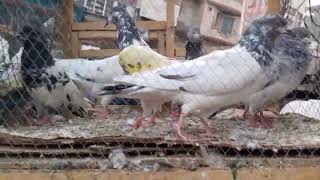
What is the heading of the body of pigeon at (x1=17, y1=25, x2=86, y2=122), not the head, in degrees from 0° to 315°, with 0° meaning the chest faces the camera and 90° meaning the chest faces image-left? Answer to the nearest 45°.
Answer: approximately 90°

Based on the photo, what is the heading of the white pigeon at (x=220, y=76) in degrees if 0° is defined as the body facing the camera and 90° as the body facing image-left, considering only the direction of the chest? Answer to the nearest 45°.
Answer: approximately 270°

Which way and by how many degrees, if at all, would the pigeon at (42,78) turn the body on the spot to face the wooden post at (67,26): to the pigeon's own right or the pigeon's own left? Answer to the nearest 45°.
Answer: approximately 90° to the pigeon's own right

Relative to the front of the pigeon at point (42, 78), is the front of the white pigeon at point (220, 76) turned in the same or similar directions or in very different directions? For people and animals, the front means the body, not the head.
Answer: very different directions

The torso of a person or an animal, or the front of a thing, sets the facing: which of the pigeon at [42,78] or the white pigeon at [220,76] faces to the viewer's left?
the pigeon

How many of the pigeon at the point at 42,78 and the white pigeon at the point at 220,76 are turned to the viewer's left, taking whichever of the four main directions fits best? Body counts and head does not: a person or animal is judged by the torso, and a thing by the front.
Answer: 1

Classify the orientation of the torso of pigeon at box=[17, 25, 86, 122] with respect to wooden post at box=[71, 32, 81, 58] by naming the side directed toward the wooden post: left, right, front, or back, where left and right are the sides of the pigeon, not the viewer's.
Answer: right

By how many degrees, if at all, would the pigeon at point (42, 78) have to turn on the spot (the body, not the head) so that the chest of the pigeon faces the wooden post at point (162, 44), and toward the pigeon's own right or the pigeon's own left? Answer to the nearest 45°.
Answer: approximately 135° to the pigeon's own right

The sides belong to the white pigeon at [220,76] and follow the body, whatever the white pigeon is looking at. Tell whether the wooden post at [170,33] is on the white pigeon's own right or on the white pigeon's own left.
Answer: on the white pigeon's own left
